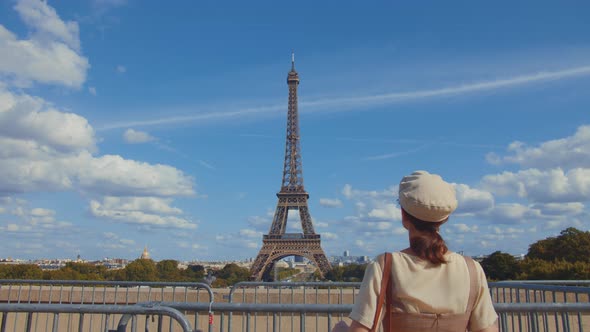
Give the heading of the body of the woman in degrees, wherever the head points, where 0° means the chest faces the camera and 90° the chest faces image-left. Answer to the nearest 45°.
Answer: approximately 180°

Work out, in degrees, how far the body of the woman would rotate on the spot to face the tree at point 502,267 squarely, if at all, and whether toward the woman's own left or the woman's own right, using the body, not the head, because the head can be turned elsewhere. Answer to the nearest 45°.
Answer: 0° — they already face it

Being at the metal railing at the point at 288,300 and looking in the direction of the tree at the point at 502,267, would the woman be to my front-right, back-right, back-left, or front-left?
back-right

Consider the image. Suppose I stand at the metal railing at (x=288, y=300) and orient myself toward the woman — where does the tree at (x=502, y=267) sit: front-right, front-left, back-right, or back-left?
back-left

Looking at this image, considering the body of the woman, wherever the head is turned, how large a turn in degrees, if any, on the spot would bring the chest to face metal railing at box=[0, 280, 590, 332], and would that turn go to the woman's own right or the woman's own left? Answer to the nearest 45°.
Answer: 0° — they already face it
